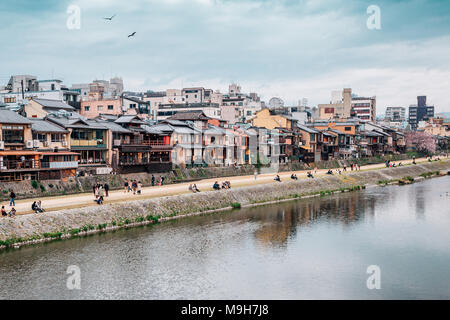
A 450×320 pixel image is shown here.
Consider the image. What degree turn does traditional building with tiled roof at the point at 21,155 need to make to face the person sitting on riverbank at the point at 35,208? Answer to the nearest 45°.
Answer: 0° — it already faces them

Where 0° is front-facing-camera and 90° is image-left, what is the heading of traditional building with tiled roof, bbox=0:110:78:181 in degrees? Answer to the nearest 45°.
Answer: approximately 0°

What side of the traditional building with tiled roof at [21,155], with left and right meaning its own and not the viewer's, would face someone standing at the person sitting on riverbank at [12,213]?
front
